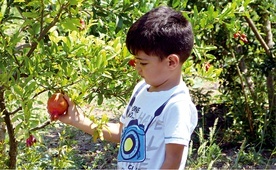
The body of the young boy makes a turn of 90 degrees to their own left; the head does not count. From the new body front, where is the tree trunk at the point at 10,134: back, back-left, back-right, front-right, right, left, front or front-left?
back

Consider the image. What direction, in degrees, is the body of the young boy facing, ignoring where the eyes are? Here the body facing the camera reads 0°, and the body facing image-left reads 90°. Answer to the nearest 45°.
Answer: approximately 45°

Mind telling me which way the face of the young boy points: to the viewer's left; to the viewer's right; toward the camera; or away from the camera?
to the viewer's left
